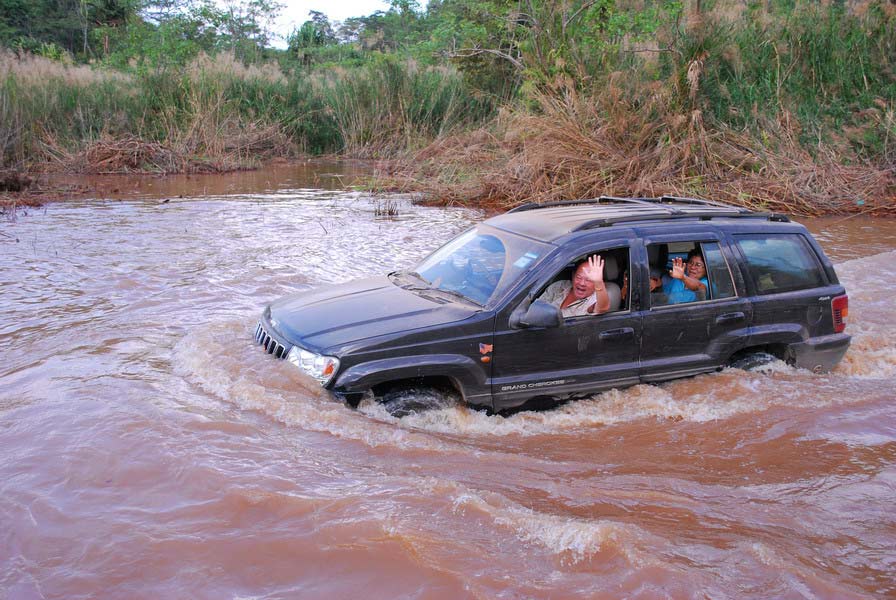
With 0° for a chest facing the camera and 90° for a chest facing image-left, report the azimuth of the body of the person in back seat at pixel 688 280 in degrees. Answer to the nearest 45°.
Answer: approximately 45°

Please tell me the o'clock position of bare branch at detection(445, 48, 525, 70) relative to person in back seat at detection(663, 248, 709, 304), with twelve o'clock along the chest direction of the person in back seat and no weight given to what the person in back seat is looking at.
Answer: The bare branch is roughly at 4 o'clock from the person in back seat.

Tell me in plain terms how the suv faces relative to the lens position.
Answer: facing the viewer and to the left of the viewer

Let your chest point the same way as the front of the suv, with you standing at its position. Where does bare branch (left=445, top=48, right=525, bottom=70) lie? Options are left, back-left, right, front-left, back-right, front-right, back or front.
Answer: back-right
